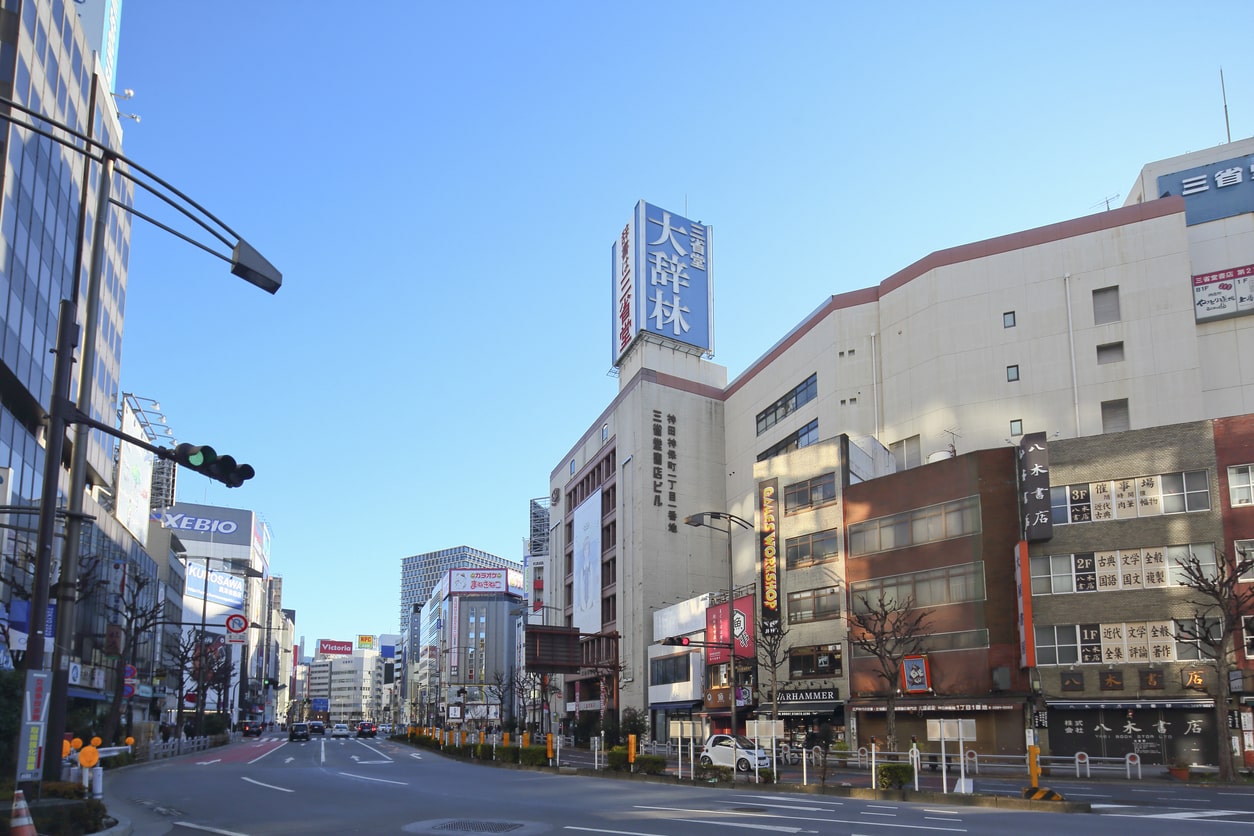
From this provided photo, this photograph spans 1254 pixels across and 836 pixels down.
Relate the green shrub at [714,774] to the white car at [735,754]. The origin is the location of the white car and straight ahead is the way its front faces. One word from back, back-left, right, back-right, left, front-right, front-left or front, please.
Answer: front-right

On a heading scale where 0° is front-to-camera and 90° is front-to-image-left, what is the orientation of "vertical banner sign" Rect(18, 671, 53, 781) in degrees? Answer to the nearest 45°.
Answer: approximately 0°

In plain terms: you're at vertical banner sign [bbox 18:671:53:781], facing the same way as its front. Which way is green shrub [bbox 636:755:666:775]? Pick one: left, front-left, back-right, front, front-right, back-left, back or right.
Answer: back-left

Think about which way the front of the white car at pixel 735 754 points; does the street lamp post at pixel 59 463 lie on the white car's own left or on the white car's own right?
on the white car's own right
